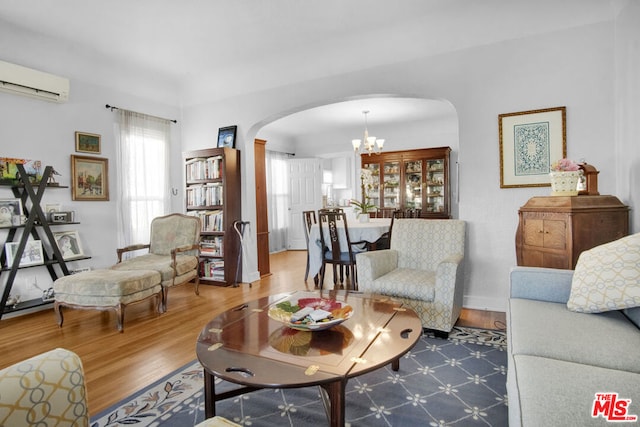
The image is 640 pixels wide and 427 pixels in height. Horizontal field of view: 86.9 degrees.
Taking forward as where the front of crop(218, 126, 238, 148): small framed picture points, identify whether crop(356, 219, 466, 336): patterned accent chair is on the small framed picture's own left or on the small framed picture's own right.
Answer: on the small framed picture's own left

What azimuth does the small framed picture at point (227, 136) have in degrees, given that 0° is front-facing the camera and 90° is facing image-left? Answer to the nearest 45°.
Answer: approximately 45°

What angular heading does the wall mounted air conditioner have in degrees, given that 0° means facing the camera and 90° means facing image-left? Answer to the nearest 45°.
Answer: approximately 315°

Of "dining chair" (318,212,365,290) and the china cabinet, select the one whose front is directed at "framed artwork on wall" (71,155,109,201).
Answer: the china cabinet

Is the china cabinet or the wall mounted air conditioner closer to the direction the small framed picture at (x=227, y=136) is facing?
the wall mounted air conditioner

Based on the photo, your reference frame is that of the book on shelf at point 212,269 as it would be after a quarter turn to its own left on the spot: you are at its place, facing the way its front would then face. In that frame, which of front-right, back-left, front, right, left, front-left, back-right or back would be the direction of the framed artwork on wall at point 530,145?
front

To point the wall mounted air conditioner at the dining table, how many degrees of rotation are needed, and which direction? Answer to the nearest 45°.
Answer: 0° — it already faces it

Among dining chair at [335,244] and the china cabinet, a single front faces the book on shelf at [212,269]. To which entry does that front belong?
the china cabinet
